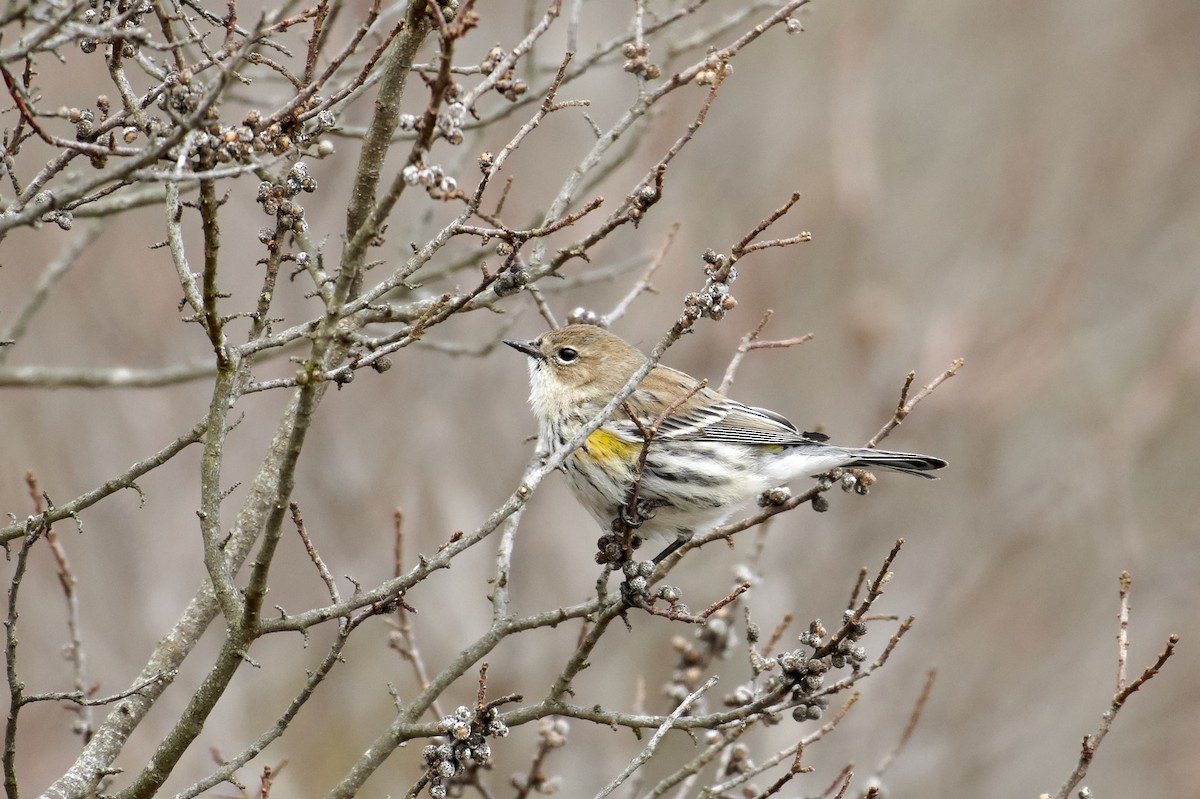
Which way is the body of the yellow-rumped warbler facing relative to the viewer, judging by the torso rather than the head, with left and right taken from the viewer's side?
facing to the left of the viewer
